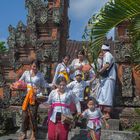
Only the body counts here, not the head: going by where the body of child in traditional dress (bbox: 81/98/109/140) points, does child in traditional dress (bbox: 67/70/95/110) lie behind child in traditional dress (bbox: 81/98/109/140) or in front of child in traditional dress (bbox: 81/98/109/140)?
behind

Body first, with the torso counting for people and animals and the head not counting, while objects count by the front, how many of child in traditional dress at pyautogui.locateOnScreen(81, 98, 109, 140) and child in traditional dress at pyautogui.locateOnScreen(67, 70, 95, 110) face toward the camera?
2

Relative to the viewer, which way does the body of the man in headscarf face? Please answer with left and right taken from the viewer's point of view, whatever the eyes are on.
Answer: facing to the left of the viewer

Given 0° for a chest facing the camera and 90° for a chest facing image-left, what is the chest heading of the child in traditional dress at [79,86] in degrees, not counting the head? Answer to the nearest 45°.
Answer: approximately 0°

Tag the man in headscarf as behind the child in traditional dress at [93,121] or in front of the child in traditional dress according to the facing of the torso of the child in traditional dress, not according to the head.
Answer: behind

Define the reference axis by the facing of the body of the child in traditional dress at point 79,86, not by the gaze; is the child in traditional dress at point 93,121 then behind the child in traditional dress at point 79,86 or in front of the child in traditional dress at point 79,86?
in front

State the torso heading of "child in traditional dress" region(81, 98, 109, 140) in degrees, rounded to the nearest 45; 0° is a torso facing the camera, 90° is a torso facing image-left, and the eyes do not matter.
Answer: approximately 0°

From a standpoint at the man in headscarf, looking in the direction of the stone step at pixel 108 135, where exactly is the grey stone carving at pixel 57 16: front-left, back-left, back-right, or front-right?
back-right
